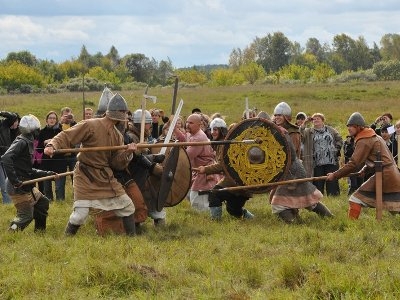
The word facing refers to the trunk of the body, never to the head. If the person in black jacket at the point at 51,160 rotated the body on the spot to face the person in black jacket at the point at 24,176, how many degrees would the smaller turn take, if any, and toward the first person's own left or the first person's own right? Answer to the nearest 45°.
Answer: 0° — they already face them

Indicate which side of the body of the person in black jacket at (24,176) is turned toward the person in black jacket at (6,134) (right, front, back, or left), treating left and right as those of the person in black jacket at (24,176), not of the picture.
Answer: left

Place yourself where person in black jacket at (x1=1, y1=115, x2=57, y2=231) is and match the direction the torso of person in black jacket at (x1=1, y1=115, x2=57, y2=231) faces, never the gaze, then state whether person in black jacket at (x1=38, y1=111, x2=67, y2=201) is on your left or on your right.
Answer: on your left

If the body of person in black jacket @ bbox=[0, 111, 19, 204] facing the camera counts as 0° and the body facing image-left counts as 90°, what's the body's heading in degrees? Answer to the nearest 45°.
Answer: approximately 315°

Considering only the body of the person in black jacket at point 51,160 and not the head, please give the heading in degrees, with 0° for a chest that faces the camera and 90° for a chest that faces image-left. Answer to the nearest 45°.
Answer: approximately 0°

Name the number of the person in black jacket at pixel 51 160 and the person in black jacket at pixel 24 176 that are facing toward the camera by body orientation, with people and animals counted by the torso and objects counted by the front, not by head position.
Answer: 1

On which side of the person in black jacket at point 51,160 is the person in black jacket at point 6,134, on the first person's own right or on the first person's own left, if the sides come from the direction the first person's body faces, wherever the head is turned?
on the first person's own right

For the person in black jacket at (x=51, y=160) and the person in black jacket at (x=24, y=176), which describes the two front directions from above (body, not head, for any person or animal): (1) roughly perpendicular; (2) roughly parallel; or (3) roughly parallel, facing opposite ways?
roughly perpendicular

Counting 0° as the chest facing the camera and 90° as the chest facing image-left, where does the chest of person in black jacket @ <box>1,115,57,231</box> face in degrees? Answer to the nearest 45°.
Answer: approximately 270°
